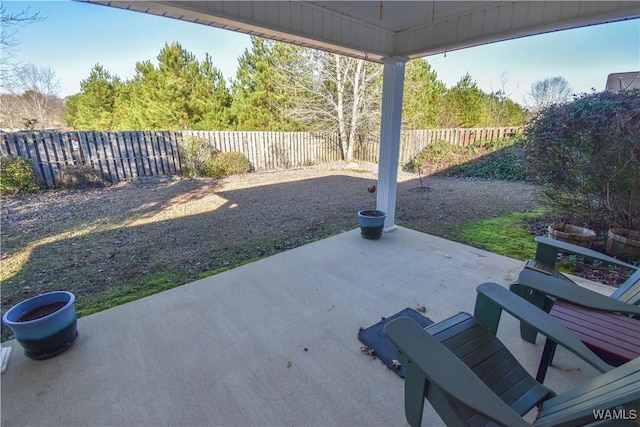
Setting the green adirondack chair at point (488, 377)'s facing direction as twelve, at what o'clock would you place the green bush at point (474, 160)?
The green bush is roughly at 1 o'clock from the green adirondack chair.

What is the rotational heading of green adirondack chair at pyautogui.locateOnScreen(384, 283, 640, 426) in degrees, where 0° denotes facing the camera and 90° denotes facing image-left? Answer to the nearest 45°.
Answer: approximately 135°

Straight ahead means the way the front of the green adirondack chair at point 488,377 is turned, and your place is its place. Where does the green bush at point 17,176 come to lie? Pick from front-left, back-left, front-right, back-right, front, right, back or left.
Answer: front-left

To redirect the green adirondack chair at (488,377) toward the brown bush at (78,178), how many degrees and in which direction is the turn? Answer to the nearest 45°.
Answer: approximately 45° to its left

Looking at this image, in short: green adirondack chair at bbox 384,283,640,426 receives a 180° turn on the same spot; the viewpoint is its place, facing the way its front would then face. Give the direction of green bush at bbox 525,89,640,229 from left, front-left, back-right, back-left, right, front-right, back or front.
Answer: back-left

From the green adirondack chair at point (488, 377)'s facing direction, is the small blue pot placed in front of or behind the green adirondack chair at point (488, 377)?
in front

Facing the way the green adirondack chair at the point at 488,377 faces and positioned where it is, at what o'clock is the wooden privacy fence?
The wooden privacy fence is roughly at 11 o'clock from the green adirondack chair.

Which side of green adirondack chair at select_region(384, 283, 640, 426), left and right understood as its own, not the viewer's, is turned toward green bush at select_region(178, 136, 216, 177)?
front
